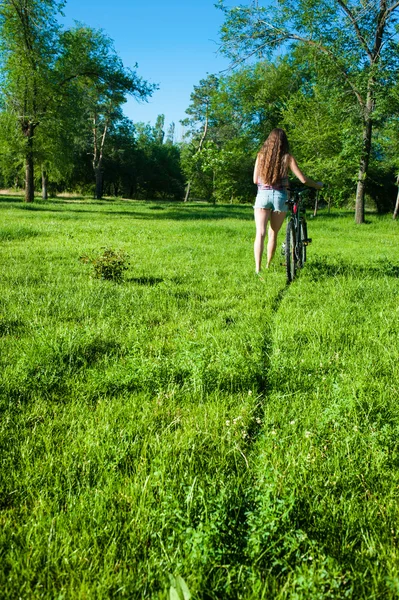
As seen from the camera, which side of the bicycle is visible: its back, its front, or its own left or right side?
back

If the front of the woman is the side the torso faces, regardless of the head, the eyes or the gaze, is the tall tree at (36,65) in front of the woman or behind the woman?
in front

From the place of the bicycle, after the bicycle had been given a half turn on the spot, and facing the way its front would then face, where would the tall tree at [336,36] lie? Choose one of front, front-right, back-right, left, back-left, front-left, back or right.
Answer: back

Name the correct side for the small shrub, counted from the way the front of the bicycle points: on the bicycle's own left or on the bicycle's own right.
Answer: on the bicycle's own left

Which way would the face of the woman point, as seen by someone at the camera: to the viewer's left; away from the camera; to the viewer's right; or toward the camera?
away from the camera

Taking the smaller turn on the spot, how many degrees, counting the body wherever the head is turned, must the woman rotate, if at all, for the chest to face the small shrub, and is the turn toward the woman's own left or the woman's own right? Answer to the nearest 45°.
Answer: approximately 135° to the woman's own left

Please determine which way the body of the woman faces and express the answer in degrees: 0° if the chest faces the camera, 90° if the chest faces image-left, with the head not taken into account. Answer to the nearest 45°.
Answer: approximately 180°
